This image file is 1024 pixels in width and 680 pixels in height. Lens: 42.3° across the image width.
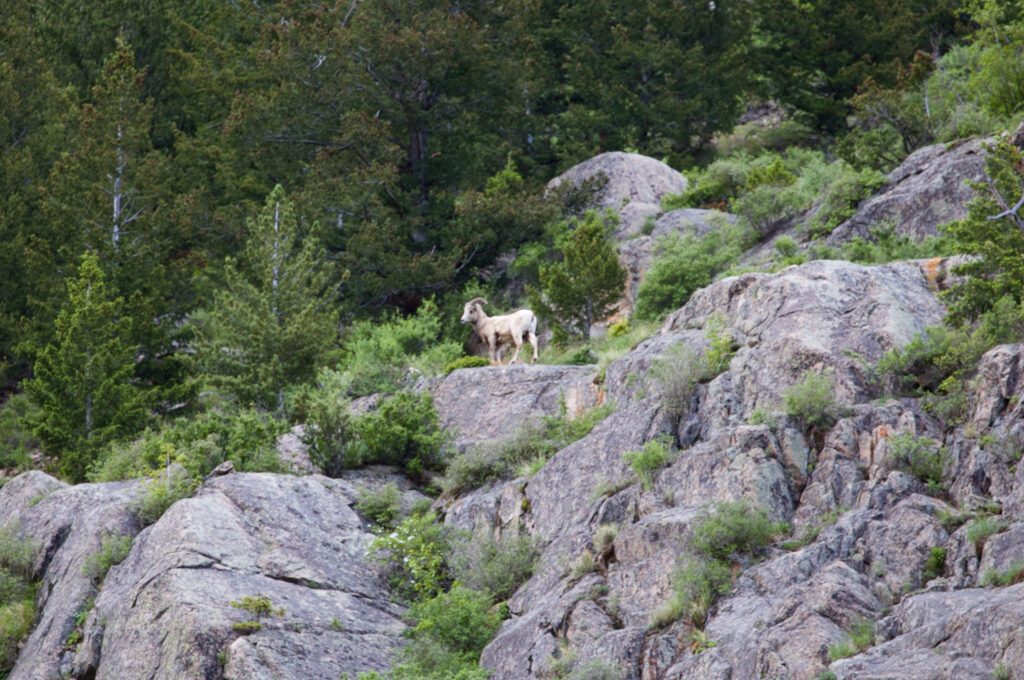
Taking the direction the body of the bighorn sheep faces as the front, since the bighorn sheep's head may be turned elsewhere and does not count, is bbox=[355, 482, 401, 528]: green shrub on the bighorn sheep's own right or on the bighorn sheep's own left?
on the bighorn sheep's own left

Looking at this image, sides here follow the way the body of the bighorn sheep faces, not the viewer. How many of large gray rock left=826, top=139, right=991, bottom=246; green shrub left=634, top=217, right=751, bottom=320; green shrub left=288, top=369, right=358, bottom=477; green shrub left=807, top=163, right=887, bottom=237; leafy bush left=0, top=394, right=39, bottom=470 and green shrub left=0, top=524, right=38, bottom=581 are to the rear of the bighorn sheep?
3

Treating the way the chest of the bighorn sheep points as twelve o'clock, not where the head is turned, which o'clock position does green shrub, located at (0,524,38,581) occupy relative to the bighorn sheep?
The green shrub is roughly at 11 o'clock from the bighorn sheep.

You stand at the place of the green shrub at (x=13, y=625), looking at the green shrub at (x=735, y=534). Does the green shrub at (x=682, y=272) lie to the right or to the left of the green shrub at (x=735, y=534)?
left

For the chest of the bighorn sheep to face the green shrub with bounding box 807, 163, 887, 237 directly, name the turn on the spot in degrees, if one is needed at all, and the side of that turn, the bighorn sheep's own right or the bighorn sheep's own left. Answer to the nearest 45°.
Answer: approximately 180°

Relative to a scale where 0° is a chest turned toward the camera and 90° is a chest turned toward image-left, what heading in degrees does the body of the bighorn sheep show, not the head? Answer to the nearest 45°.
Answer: approximately 90°

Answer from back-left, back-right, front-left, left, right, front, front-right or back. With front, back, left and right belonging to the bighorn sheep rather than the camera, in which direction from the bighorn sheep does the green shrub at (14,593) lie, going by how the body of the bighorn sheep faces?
front-left

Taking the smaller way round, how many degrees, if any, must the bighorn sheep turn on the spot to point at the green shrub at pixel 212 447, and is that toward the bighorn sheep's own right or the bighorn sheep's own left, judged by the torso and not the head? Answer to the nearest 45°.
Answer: approximately 45° to the bighorn sheep's own left

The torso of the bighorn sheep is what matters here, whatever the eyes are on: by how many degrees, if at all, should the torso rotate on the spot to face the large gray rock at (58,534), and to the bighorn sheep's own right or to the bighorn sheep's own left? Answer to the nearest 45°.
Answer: approximately 45° to the bighorn sheep's own left

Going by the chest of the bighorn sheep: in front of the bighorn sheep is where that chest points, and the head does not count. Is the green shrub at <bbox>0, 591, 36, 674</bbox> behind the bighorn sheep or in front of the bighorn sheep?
in front

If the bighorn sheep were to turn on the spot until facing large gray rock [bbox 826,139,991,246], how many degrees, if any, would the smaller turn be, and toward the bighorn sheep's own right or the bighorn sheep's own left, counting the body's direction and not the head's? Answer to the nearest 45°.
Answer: approximately 180°

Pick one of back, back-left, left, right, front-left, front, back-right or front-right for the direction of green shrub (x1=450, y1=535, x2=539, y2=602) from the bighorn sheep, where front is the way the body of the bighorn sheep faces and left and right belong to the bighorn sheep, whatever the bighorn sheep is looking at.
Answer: left

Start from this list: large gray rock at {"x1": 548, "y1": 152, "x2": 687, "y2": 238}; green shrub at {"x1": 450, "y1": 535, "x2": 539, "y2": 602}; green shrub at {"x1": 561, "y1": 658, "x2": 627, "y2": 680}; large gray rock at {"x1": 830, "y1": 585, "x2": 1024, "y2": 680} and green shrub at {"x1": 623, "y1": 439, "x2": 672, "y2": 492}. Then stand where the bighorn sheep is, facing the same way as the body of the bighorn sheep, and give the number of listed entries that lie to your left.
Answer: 4

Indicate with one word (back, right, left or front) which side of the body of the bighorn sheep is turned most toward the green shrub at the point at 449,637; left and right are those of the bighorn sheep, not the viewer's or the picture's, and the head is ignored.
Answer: left
